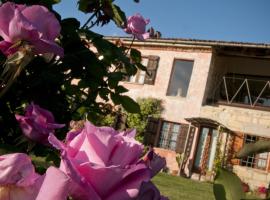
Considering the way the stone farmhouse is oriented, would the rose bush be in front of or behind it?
in front

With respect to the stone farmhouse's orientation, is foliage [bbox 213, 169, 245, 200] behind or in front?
in front

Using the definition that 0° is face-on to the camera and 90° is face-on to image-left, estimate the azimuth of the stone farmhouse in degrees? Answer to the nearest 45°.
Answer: approximately 0°
